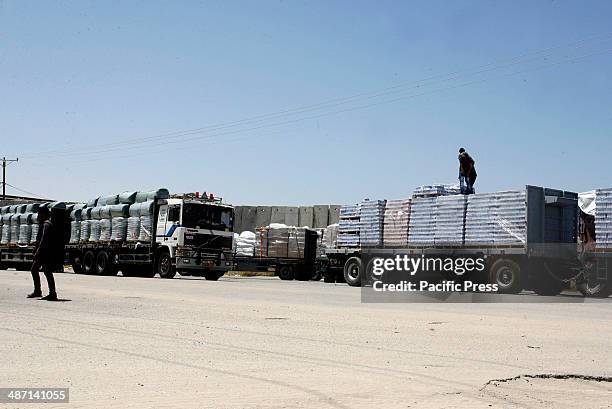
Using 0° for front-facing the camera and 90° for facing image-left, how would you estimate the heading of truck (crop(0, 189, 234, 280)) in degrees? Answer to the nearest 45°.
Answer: approximately 315°

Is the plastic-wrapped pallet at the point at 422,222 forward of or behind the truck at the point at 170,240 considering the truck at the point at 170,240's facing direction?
forward

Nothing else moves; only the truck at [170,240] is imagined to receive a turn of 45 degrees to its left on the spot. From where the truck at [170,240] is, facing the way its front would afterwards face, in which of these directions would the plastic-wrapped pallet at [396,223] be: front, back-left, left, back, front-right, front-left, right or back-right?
front-right

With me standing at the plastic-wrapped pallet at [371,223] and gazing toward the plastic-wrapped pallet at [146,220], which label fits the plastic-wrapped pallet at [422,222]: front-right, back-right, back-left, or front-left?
back-left

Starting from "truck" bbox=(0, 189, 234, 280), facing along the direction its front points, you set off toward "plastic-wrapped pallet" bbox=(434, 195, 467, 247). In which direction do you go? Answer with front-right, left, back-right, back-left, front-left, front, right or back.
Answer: front

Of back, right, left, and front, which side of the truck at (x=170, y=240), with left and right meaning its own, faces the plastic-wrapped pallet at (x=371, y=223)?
front

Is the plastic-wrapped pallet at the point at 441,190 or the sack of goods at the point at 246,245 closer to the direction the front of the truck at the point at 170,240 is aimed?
the plastic-wrapped pallet

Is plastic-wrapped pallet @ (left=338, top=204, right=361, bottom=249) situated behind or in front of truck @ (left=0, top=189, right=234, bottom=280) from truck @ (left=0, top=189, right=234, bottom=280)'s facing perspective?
in front

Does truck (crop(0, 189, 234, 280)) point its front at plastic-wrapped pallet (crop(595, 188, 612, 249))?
yes

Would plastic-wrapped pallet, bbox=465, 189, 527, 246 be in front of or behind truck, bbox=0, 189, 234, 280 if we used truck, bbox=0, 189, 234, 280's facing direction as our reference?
in front

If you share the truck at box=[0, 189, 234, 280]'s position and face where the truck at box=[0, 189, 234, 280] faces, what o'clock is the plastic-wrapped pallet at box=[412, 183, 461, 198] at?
The plastic-wrapped pallet is roughly at 12 o'clock from the truck.

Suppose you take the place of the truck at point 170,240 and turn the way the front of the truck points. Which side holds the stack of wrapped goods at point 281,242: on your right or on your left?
on your left

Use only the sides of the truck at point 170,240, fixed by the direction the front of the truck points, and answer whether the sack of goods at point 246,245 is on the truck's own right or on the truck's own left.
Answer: on the truck's own left

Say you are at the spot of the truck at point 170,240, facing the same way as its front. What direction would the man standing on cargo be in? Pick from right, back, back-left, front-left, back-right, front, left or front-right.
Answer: front
